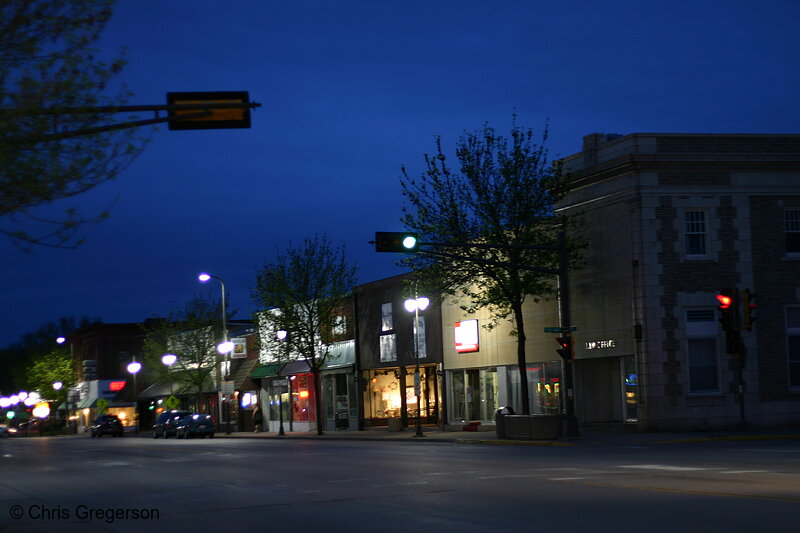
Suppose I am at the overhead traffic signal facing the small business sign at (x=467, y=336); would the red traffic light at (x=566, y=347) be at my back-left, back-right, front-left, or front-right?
front-right

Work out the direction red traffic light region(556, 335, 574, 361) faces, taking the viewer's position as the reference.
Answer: facing the viewer and to the left of the viewer

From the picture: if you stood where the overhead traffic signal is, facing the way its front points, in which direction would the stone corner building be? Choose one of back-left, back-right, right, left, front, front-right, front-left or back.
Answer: back-left

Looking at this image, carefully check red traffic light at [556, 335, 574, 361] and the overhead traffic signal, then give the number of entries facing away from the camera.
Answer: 0

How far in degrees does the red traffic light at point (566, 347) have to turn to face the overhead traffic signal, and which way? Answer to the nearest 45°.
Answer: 0° — it already faces it

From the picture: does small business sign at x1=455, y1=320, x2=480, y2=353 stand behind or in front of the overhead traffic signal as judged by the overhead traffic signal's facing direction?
behind

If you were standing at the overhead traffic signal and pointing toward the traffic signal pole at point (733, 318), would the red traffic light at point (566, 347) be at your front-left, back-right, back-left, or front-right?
front-left

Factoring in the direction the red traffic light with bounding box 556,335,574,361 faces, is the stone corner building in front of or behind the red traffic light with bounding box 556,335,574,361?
behind

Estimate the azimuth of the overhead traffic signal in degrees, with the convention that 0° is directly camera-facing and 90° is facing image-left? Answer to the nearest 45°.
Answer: approximately 0°

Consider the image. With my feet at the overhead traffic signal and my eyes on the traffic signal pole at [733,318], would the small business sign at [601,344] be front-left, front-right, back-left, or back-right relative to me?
front-left

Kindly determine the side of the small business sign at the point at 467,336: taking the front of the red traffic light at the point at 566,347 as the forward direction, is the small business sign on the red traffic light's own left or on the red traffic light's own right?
on the red traffic light's own right

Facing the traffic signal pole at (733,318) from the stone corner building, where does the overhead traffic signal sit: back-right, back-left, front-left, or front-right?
front-right
